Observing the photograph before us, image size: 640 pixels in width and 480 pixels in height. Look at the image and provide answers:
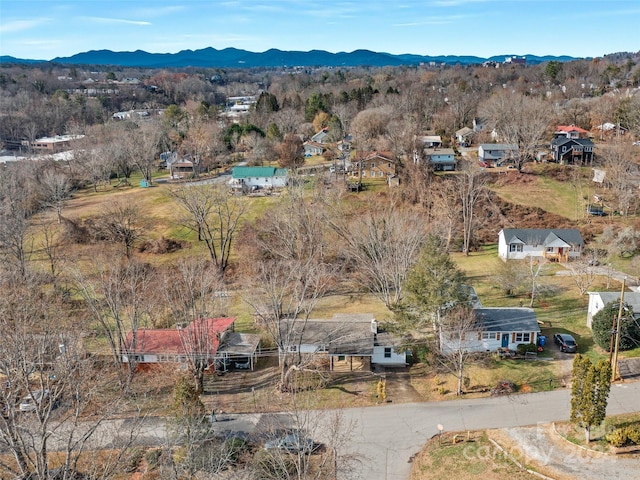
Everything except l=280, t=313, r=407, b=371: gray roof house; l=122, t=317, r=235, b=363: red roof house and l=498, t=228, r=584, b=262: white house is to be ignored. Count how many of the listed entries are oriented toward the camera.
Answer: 3

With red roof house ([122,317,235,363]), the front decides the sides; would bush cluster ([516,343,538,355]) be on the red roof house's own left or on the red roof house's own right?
on the red roof house's own left

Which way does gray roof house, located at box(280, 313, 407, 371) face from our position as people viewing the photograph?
facing the viewer

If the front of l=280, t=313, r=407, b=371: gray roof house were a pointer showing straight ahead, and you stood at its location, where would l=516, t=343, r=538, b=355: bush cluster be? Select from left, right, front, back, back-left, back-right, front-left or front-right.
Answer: left

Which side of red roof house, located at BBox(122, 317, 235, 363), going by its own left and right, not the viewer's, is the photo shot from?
front

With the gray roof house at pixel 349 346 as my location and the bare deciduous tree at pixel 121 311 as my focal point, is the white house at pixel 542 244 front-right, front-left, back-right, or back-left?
back-right

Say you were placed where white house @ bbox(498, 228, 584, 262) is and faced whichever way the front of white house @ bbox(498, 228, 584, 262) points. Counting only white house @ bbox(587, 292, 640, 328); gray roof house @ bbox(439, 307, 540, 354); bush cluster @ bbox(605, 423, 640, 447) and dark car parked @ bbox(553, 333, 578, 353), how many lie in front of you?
4

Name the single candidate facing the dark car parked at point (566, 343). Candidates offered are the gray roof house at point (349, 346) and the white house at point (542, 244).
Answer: the white house

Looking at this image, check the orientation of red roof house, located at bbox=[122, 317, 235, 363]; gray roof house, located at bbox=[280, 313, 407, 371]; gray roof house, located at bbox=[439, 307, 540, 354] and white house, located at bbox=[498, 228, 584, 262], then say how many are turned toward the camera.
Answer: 4

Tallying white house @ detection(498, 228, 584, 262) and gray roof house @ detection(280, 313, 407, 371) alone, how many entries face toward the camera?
2

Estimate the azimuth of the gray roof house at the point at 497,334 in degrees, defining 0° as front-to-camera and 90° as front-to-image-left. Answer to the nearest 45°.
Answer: approximately 0°

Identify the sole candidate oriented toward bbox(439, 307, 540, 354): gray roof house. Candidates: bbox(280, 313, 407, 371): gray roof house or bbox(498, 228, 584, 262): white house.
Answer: the white house

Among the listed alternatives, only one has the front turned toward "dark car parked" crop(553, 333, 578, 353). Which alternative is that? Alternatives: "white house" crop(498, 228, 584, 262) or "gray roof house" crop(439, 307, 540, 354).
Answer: the white house

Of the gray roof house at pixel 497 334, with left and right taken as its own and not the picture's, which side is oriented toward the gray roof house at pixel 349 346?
right

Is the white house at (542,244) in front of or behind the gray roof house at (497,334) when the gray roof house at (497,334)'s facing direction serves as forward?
behind

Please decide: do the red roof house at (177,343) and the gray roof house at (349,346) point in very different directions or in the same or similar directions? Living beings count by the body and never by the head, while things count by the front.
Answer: same or similar directions

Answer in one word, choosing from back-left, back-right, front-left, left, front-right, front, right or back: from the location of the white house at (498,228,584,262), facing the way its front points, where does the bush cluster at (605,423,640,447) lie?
front
